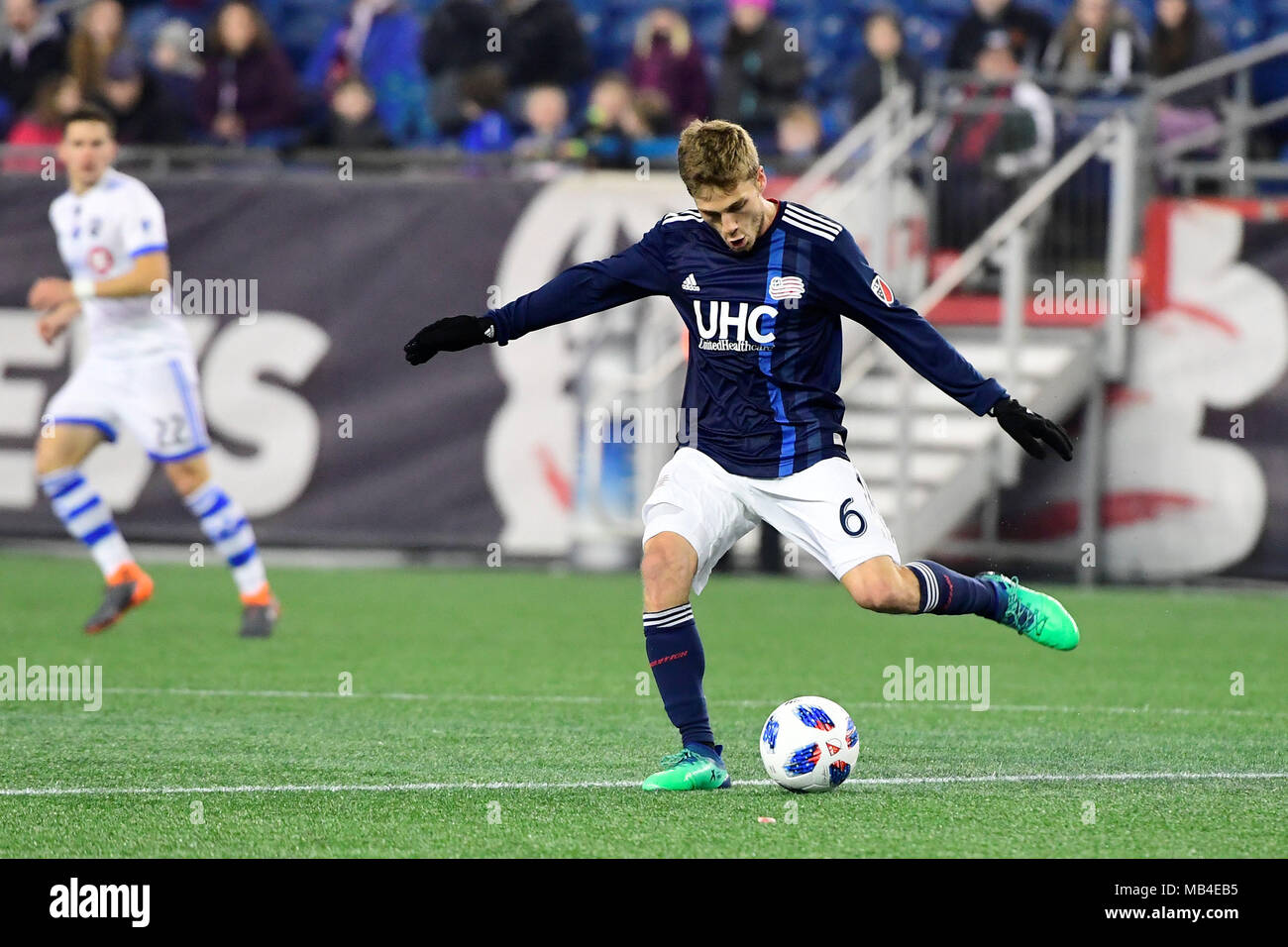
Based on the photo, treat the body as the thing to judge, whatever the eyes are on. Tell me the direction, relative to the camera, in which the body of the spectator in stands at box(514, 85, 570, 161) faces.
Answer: toward the camera

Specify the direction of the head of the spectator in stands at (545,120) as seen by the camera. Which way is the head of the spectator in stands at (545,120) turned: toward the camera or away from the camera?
toward the camera

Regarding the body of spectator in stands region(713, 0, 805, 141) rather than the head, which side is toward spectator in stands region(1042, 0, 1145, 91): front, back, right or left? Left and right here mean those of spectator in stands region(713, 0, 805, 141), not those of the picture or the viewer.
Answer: left

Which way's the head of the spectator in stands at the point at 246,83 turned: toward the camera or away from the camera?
toward the camera

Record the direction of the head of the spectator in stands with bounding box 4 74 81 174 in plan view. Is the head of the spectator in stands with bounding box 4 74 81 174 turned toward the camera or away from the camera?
toward the camera

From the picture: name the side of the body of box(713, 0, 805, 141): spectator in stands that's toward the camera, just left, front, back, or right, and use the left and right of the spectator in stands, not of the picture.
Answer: front

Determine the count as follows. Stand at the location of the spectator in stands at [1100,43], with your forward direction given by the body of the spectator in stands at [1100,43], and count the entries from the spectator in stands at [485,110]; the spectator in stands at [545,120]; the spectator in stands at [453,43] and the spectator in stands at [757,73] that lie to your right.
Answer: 4

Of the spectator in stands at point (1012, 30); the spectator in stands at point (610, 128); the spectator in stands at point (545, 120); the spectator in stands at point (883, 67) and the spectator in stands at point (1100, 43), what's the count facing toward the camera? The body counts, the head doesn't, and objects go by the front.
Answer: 5

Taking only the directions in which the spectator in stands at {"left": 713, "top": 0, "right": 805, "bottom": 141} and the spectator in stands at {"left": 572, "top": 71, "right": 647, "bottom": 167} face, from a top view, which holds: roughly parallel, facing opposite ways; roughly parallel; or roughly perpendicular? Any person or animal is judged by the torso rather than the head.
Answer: roughly parallel

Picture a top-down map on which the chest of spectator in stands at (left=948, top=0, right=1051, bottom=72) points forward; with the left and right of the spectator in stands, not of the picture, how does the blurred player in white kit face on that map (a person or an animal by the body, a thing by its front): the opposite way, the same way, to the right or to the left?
the same way

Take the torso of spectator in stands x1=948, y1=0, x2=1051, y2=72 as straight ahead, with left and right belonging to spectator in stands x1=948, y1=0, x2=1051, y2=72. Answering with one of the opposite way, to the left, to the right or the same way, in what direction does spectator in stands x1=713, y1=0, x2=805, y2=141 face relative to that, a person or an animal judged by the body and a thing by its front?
the same way

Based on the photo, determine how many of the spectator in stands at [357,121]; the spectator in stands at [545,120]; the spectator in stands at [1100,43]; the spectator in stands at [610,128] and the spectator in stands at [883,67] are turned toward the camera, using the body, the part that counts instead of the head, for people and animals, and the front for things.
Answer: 5

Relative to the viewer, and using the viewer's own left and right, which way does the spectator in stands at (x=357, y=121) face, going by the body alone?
facing the viewer

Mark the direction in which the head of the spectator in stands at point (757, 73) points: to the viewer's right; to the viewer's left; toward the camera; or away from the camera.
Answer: toward the camera

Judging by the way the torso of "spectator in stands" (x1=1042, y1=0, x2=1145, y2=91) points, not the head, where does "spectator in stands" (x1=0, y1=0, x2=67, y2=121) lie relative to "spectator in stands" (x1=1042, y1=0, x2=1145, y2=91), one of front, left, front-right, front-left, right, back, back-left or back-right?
right

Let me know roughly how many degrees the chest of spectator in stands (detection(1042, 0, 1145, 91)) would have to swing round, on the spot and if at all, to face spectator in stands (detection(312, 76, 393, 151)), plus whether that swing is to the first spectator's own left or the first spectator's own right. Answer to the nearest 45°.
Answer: approximately 90° to the first spectator's own right

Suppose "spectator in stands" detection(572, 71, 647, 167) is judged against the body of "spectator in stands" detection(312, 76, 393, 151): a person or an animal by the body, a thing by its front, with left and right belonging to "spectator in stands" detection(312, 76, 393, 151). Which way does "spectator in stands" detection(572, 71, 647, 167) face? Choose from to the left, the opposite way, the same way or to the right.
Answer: the same way

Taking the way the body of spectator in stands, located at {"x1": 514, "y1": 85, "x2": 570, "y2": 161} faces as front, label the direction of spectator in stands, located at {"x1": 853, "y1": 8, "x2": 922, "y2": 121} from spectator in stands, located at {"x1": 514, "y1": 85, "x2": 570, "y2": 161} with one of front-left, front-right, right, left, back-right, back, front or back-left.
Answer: left

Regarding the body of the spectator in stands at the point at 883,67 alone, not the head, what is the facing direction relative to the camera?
toward the camera

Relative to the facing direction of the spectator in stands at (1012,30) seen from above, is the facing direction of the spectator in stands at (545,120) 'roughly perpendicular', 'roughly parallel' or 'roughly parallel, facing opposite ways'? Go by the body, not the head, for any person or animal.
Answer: roughly parallel

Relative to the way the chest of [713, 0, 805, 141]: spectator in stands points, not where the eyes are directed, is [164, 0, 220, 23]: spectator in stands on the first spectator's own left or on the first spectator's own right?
on the first spectator's own right
